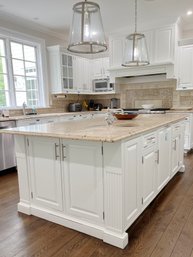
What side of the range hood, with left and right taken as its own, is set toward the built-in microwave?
right

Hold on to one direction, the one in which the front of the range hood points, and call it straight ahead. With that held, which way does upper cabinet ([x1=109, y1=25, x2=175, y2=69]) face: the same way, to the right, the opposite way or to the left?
the same way

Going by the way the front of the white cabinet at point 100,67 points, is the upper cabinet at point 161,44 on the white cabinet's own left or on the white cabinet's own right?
on the white cabinet's own left

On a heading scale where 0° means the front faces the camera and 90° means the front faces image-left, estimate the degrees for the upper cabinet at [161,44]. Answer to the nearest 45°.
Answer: approximately 45°

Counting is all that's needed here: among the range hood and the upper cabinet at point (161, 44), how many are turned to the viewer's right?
0

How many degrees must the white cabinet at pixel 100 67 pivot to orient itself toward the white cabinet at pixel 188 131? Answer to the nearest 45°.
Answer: approximately 90° to its left

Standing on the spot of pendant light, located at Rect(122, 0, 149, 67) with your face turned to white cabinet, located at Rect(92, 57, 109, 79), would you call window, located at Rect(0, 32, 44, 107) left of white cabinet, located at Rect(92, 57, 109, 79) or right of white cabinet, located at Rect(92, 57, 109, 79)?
left

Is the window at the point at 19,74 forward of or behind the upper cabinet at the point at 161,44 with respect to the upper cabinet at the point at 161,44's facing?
forward

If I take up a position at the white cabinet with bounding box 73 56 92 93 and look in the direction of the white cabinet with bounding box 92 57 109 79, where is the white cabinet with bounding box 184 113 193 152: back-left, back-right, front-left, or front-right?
front-right

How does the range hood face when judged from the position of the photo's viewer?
facing the viewer and to the left of the viewer

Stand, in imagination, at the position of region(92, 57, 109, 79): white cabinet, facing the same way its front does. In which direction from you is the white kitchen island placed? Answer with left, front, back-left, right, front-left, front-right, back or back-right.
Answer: front-left

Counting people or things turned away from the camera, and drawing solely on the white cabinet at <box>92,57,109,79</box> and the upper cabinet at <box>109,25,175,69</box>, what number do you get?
0

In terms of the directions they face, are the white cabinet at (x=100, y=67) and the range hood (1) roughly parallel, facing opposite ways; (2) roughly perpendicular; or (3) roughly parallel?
roughly parallel

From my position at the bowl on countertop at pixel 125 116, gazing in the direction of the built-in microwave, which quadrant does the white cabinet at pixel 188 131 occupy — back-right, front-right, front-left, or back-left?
front-right
